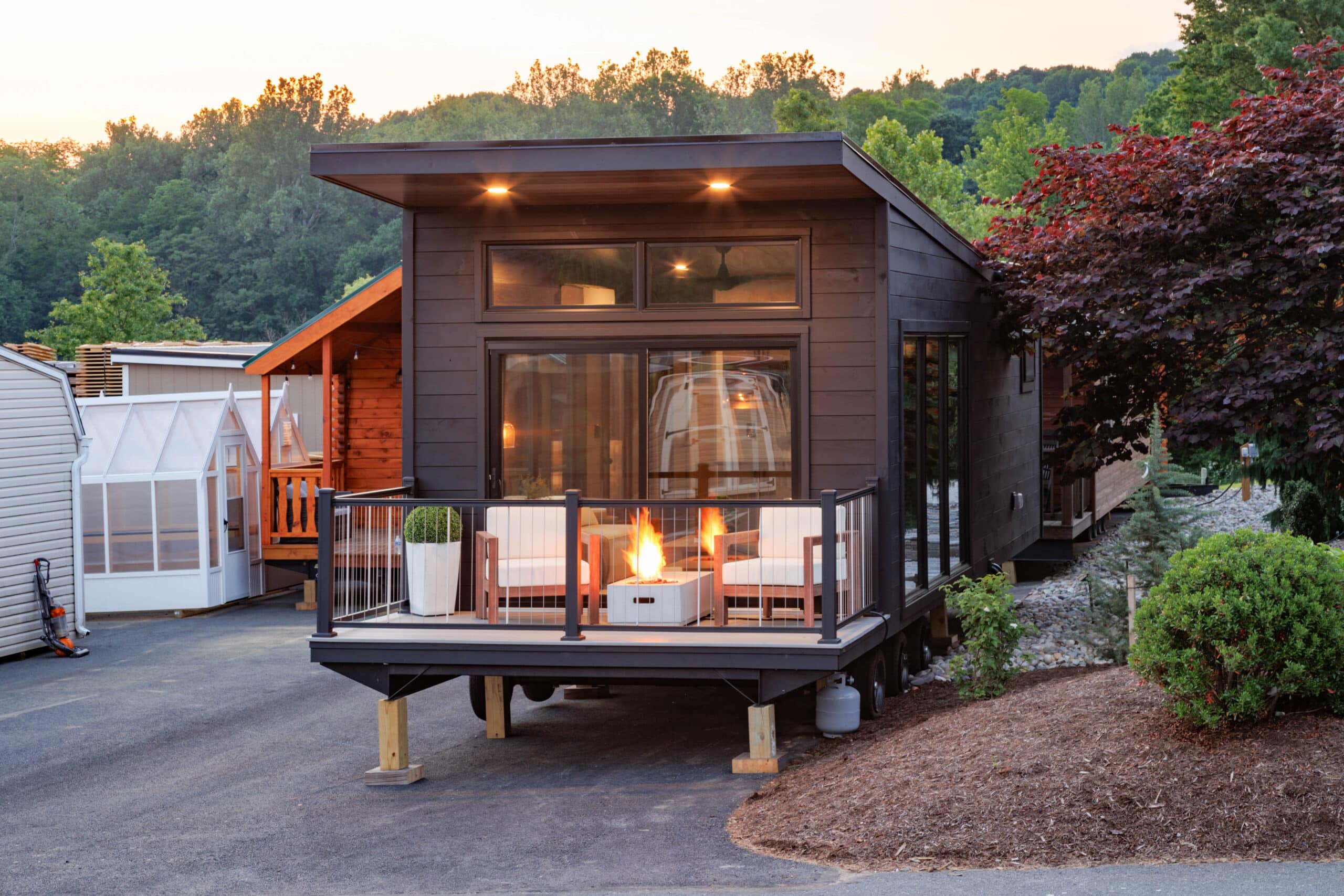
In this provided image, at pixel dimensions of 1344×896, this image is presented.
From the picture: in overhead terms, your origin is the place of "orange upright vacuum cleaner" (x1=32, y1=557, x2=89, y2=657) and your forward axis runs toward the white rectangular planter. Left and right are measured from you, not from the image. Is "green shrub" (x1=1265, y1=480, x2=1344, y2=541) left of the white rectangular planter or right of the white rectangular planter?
left

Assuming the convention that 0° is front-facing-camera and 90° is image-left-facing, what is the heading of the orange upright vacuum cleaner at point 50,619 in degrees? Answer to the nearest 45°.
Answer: approximately 270°

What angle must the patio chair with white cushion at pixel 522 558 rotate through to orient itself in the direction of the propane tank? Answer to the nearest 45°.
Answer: approximately 90° to its left

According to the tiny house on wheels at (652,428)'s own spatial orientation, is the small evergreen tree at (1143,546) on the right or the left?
on its left

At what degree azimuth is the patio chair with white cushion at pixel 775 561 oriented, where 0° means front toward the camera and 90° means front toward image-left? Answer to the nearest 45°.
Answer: approximately 45°

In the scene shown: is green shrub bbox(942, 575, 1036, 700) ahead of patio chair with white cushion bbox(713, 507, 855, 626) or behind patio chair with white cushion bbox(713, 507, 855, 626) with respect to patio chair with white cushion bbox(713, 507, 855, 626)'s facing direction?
behind
